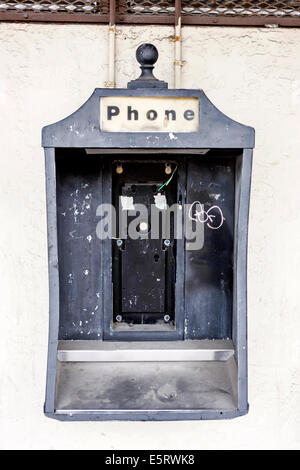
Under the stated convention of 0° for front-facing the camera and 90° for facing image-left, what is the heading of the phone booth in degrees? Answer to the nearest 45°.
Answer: approximately 0°
